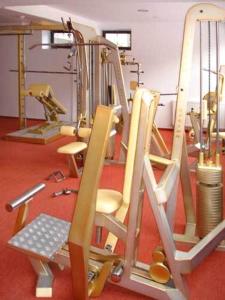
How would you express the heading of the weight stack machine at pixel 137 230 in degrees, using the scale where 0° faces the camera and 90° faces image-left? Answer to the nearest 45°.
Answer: approximately 90°

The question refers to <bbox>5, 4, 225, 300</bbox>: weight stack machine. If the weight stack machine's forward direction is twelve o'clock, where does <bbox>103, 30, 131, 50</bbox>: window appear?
The window is roughly at 3 o'clock from the weight stack machine.

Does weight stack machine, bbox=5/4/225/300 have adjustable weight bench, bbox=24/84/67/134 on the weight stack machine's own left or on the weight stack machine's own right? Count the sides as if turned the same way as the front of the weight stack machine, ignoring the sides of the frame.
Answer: on the weight stack machine's own right
